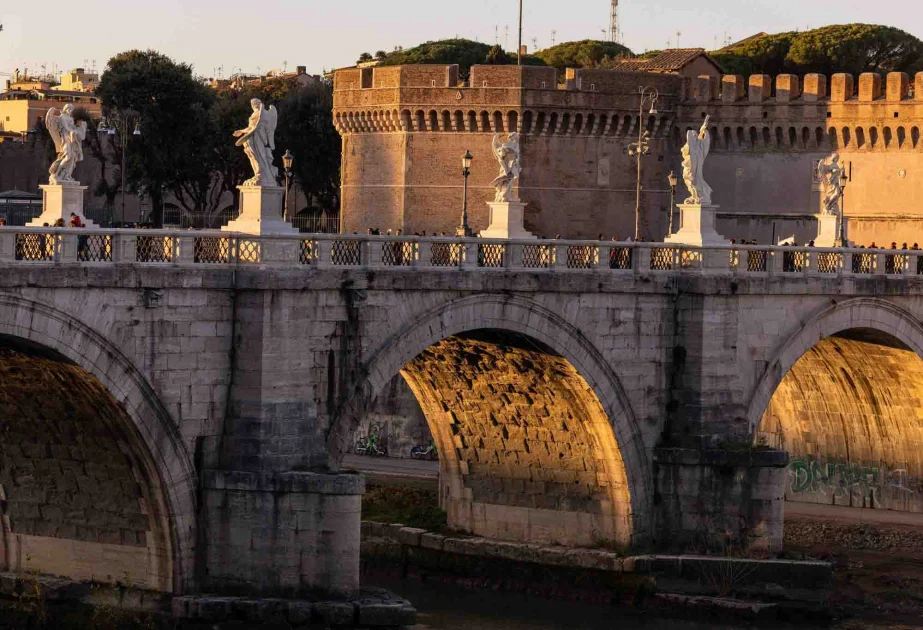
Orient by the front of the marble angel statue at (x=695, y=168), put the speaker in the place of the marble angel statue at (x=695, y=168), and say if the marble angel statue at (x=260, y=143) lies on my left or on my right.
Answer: on my left

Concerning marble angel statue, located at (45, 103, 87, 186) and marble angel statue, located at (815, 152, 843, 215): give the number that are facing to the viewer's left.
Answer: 0

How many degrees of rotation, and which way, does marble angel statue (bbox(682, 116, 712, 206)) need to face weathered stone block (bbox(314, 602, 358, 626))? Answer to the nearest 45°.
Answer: approximately 90° to its left

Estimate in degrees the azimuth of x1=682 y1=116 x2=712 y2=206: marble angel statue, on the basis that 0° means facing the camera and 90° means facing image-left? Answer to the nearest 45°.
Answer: approximately 135°
